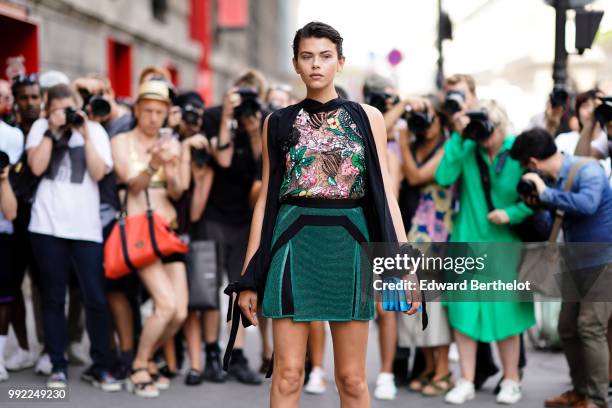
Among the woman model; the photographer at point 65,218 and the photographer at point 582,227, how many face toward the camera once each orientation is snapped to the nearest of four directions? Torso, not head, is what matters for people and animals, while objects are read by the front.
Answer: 2

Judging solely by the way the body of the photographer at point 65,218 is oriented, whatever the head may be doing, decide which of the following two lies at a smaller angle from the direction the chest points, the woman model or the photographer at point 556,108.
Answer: the woman model

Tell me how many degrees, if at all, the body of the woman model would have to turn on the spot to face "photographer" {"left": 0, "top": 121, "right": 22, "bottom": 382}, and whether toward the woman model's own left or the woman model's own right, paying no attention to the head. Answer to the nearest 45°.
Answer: approximately 135° to the woman model's own right

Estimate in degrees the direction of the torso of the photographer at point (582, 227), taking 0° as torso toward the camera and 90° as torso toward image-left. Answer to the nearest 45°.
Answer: approximately 90°

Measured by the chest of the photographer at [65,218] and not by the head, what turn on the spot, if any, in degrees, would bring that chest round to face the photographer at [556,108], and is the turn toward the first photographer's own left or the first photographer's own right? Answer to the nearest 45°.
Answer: approximately 90° to the first photographer's own left

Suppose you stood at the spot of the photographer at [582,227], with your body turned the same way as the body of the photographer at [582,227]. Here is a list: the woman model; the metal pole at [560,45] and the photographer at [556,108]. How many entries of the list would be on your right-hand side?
2

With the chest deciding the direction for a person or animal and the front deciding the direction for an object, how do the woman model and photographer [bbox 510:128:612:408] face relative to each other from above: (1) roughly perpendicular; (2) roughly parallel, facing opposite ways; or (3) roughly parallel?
roughly perpendicular

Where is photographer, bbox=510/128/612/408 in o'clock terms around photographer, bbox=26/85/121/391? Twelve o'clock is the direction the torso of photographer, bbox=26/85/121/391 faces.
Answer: photographer, bbox=510/128/612/408 is roughly at 10 o'clock from photographer, bbox=26/85/121/391.

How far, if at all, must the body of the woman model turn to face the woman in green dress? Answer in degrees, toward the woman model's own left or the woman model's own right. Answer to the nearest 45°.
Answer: approximately 135° to the woman model's own left
